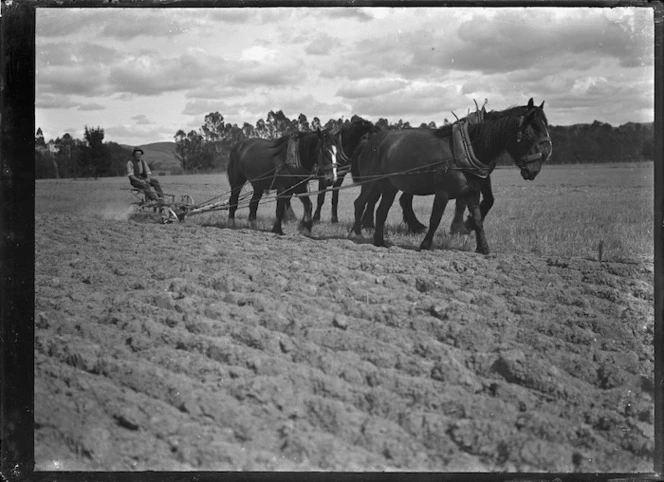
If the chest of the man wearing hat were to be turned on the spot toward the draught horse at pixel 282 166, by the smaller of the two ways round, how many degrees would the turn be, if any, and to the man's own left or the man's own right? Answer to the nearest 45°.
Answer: approximately 45° to the man's own left

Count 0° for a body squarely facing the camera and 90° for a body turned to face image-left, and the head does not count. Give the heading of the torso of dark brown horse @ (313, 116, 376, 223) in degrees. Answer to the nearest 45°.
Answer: approximately 270°

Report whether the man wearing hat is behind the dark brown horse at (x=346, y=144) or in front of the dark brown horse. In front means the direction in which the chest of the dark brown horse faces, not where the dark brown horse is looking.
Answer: behind

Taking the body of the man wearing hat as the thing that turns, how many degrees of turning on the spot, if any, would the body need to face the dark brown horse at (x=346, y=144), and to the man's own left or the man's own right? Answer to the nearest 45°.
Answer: approximately 45° to the man's own left

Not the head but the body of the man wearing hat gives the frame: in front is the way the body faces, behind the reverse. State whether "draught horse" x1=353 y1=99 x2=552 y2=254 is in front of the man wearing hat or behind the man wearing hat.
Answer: in front

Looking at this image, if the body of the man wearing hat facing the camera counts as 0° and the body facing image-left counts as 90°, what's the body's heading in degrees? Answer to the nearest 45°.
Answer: approximately 315°

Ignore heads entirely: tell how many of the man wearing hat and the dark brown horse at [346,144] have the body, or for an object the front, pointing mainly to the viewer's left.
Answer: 0

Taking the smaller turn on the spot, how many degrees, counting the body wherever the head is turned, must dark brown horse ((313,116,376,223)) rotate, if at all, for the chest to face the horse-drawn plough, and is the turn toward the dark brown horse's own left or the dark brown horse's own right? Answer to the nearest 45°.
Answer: approximately 180°

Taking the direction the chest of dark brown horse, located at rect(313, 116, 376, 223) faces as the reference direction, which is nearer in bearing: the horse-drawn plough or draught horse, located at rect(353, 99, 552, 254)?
the draught horse
